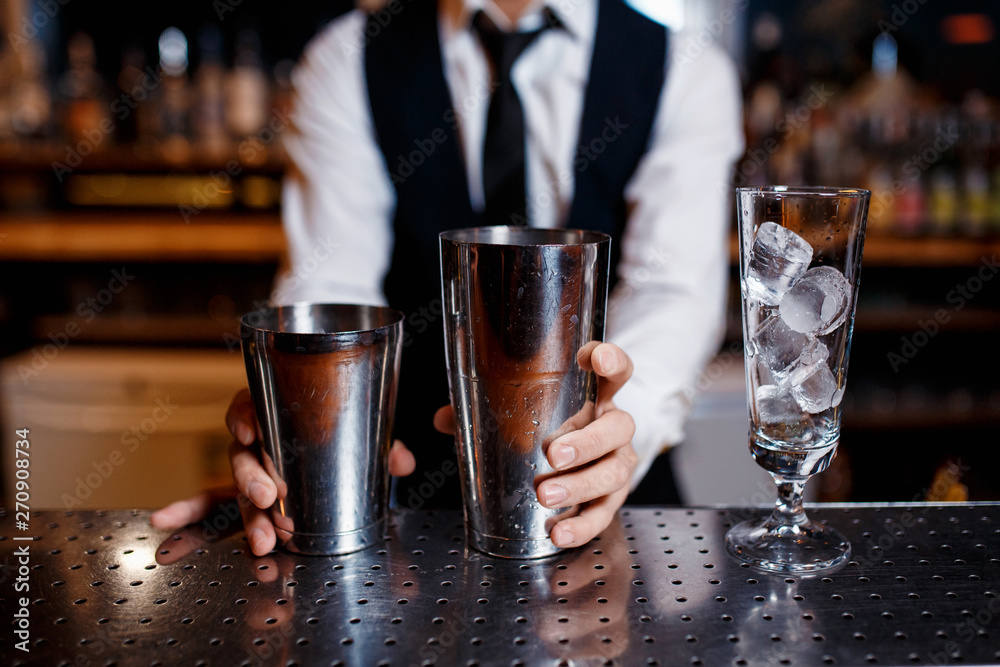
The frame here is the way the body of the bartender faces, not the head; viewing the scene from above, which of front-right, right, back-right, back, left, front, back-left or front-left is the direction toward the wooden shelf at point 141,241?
back-right

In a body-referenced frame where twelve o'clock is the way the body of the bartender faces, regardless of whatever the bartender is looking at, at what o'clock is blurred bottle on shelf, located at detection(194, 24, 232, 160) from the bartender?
The blurred bottle on shelf is roughly at 5 o'clock from the bartender.

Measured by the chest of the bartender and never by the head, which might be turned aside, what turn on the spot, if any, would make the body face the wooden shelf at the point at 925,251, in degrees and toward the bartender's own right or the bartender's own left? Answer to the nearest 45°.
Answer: approximately 135° to the bartender's own left

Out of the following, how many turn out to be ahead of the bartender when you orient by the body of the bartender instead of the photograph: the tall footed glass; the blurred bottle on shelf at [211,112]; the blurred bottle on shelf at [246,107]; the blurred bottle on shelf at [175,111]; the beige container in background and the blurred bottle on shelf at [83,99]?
1

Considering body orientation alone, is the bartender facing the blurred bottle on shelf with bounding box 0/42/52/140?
no

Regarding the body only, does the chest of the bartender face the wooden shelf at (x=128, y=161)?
no

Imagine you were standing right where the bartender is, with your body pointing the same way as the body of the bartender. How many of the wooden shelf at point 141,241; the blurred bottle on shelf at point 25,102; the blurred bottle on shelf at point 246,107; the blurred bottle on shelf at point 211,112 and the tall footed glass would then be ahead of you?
1

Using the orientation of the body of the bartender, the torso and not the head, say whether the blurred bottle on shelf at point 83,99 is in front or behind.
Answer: behind

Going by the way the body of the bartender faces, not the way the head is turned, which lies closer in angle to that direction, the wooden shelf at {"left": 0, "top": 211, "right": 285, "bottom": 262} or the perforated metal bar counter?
the perforated metal bar counter

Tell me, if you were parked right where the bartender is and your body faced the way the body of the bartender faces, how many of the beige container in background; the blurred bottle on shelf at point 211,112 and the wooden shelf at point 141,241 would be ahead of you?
0

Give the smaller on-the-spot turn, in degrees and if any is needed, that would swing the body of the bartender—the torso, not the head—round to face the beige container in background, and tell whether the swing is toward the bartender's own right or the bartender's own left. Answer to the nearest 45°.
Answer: approximately 135° to the bartender's own right

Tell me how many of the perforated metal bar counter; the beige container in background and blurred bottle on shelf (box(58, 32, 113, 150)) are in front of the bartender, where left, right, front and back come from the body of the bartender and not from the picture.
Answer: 1

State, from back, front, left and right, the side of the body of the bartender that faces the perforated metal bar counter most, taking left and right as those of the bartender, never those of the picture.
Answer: front

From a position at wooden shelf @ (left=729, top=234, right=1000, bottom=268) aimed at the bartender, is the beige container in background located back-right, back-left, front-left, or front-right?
front-right

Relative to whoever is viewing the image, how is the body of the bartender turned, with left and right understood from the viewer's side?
facing the viewer

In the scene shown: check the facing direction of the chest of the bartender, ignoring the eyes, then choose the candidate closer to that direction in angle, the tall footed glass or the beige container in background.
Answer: the tall footed glass

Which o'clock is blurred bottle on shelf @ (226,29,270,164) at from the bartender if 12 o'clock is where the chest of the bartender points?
The blurred bottle on shelf is roughly at 5 o'clock from the bartender.

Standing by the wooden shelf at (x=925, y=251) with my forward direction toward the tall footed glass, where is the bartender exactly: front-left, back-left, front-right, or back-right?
front-right
